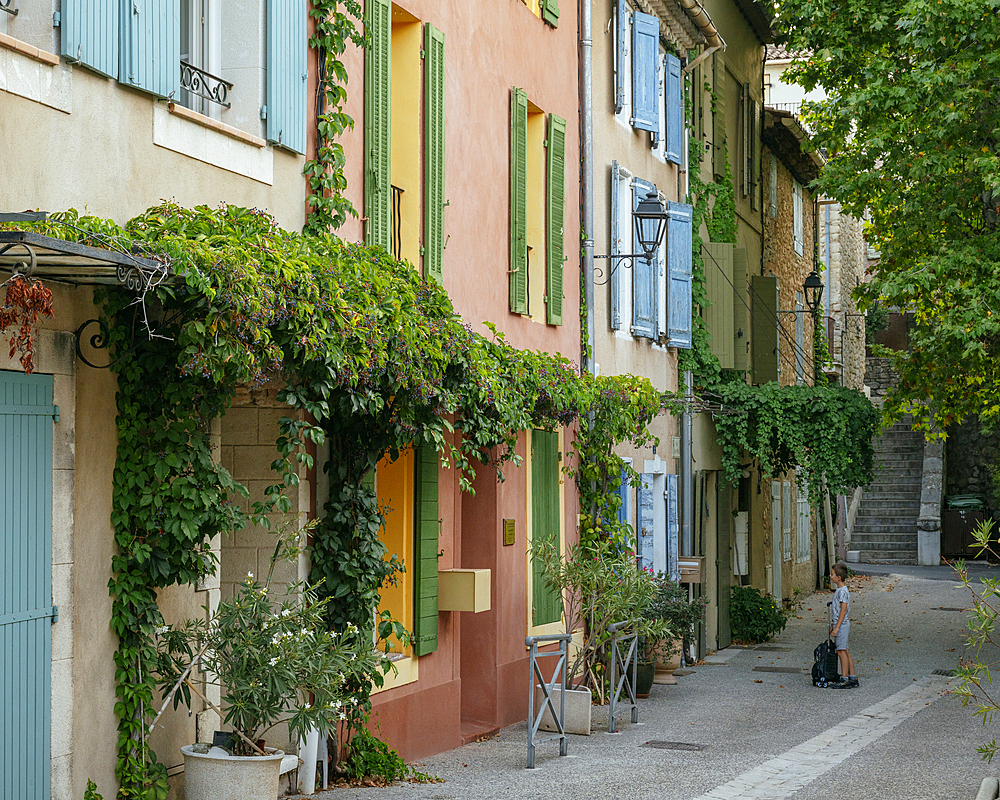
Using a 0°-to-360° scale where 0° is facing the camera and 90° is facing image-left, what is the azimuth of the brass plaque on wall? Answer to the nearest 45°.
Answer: approximately 315°

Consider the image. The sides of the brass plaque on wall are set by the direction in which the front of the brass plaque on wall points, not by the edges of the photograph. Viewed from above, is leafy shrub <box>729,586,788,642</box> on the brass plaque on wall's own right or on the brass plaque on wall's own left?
on the brass plaque on wall's own left

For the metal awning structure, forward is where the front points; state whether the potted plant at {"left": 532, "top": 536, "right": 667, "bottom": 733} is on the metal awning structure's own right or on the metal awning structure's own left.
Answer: on the metal awning structure's own left

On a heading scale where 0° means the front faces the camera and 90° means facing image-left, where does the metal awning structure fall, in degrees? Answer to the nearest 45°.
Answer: approximately 315°

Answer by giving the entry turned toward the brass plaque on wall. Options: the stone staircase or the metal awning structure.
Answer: the stone staircase

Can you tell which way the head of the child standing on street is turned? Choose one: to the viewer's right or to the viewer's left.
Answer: to the viewer's left
